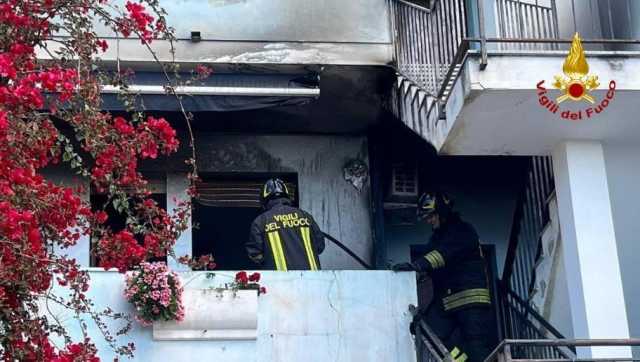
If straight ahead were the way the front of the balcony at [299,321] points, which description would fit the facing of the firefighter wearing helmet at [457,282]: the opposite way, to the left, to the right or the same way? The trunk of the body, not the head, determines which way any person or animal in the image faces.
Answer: to the right

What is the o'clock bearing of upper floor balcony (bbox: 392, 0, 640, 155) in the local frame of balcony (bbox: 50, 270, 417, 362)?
The upper floor balcony is roughly at 10 o'clock from the balcony.

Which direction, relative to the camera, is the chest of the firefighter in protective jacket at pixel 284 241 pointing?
away from the camera

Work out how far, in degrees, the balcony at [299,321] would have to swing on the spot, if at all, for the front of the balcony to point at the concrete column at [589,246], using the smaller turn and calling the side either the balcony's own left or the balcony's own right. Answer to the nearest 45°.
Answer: approximately 90° to the balcony's own left

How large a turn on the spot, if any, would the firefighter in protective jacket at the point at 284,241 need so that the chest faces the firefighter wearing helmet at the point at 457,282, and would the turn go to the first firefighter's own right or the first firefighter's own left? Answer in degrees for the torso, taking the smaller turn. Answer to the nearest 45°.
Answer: approximately 90° to the first firefighter's own right

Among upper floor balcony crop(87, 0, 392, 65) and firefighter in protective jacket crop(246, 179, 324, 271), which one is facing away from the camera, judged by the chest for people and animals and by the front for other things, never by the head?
the firefighter in protective jacket

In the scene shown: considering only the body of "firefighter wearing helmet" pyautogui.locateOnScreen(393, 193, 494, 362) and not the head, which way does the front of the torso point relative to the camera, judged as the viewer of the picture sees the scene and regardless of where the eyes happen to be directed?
to the viewer's left
